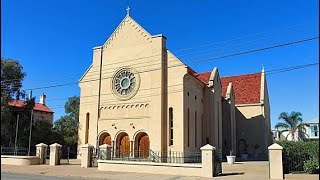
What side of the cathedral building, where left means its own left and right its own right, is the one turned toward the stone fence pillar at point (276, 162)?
left

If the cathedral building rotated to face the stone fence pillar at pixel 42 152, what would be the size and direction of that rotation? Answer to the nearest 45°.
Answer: approximately 45° to its right

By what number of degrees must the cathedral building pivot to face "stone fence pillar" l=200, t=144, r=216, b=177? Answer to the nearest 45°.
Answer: approximately 45° to its left

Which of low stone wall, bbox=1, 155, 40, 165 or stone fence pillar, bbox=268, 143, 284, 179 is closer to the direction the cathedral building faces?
the low stone wall

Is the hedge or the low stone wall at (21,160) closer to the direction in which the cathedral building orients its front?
the low stone wall

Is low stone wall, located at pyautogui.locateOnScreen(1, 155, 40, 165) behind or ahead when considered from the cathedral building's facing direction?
ahead

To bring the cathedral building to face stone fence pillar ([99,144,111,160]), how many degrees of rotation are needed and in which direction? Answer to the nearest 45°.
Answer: approximately 45° to its left

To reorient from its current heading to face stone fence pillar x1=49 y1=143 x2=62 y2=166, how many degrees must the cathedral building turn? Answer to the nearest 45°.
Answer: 0° — it already faces it

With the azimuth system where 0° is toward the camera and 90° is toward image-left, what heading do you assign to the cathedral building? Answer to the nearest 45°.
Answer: approximately 45°

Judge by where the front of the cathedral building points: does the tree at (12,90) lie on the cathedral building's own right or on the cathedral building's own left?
on the cathedral building's own right
